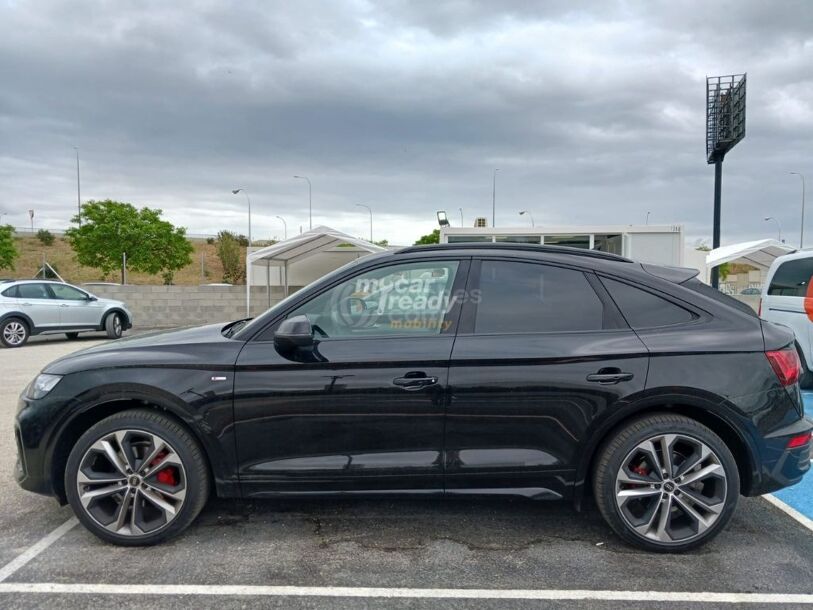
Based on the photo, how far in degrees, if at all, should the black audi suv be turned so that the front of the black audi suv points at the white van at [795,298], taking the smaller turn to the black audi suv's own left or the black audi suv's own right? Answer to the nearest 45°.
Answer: approximately 135° to the black audi suv's own right

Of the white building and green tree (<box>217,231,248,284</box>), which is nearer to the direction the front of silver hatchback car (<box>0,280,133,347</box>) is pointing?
the white building

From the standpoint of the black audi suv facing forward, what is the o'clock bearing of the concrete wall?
The concrete wall is roughly at 2 o'clock from the black audi suv.

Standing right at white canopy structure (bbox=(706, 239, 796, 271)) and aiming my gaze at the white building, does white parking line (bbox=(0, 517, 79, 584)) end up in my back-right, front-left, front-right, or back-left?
front-left

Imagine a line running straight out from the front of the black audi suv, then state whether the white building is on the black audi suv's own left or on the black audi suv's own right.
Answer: on the black audi suv's own right

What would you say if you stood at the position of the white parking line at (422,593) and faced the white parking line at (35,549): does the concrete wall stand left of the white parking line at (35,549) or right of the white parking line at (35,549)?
right

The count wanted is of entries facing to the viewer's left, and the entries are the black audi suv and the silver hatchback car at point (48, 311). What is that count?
1

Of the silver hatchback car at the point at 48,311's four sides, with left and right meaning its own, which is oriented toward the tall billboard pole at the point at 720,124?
front

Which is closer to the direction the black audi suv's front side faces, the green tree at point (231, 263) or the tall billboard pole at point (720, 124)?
the green tree

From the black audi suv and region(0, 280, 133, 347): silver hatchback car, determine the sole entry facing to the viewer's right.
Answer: the silver hatchback car

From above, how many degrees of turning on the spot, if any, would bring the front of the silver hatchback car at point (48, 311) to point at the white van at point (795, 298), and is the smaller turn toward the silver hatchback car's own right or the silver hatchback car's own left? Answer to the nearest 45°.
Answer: approximately 45° to the silver hatchback car's own right

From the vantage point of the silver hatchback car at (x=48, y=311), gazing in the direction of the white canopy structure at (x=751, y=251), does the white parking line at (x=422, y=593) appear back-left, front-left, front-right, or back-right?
front-right

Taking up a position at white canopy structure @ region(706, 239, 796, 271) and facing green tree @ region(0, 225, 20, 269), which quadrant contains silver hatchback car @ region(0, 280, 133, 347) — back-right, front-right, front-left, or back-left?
front-left

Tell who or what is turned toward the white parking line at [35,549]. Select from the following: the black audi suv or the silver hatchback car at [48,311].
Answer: the black audi suv

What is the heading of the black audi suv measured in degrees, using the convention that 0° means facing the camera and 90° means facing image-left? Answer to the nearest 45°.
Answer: approximately 90°

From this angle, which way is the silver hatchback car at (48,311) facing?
to the viewer's right

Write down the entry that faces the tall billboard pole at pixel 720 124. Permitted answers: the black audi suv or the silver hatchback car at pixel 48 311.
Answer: the silver hatchback car
